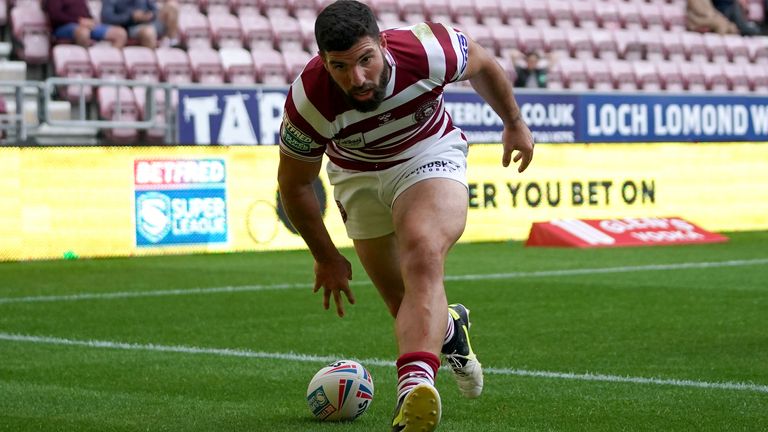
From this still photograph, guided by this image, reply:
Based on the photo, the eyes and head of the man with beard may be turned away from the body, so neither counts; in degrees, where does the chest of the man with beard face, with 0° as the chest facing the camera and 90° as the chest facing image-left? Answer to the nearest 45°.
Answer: approximately 0°

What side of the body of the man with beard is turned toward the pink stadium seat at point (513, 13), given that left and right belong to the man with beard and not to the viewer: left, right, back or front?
back

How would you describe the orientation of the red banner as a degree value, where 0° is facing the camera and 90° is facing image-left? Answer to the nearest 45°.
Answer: approximately 0°

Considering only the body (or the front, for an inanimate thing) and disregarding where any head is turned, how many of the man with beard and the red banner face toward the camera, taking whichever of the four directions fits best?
2

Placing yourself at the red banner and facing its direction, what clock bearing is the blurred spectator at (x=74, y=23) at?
The blurred spectator is roughly at 5 o'clock from the red banner.

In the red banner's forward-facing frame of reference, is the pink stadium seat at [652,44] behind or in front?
behind

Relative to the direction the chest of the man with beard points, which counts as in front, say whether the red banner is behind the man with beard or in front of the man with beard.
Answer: behind

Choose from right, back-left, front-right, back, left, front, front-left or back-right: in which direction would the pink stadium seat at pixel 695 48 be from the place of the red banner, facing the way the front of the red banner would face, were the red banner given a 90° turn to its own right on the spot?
right

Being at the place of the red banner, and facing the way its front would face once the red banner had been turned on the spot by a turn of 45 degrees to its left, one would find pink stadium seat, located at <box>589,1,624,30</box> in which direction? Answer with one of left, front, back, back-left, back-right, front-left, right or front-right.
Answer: back-left
